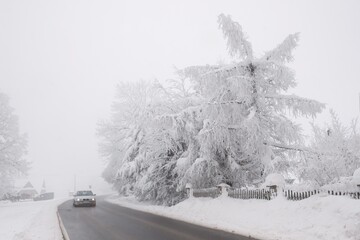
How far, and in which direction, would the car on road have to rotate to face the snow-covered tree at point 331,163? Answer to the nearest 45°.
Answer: approximately 45° to its left

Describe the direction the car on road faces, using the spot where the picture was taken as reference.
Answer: facing the viewer

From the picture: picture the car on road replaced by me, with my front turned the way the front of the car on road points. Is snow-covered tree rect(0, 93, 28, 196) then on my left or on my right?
on my right
